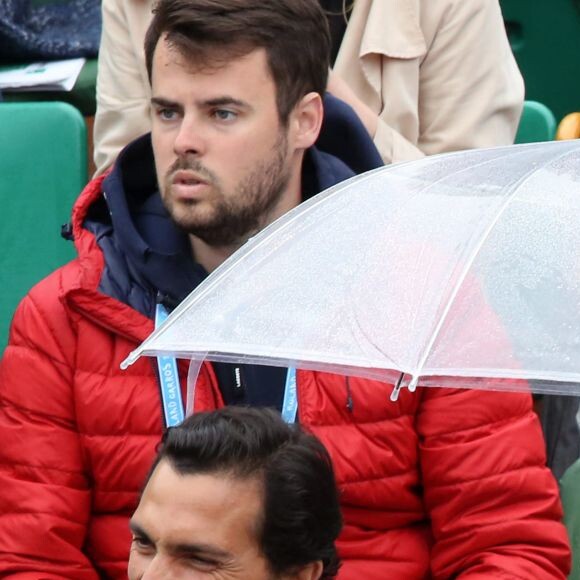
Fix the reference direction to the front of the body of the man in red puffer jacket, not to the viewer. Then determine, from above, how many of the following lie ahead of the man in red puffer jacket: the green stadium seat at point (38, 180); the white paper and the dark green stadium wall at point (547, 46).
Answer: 0

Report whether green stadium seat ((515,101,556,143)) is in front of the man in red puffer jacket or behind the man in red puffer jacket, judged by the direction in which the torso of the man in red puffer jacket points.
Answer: behind

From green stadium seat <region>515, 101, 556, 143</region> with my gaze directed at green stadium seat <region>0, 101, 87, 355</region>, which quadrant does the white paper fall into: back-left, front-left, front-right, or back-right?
front-right

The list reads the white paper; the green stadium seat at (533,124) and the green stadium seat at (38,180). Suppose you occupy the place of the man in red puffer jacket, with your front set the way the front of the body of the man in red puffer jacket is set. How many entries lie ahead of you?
0

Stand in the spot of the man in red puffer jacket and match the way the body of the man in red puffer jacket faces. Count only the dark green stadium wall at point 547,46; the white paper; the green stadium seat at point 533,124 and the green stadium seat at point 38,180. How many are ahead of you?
0

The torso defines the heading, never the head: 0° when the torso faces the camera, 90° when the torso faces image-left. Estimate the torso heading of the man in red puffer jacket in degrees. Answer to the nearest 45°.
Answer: approximately 0°

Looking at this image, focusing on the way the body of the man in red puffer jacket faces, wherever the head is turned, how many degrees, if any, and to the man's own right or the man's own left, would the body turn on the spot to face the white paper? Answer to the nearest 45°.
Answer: approximately 180°

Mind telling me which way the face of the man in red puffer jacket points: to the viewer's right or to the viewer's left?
to the viewer's left
